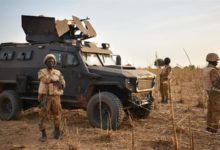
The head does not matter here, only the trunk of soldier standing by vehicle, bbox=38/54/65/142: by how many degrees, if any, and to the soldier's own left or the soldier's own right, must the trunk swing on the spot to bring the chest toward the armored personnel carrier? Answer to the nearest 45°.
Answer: approximately 180°

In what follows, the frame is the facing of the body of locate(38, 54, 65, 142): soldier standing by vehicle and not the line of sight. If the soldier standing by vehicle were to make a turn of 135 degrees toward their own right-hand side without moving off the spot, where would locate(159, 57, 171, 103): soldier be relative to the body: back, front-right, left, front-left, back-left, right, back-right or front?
right

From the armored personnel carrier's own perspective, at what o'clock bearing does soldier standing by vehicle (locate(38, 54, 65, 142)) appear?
The soldier standing by vehicle is roughly at 2 o'clock from the armored personnel carrier.

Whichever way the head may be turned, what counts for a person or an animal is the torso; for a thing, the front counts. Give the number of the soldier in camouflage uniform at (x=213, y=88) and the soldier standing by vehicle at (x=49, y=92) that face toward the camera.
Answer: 1

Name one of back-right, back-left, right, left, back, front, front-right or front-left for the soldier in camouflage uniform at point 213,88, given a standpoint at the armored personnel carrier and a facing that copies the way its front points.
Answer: front

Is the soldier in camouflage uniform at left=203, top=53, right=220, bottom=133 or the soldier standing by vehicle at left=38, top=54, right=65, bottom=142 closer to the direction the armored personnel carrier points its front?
the soldier in camouflage uniform

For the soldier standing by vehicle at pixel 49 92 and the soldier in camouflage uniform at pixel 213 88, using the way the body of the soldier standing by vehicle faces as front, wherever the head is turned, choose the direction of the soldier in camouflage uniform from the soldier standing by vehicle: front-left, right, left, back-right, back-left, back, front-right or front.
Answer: left

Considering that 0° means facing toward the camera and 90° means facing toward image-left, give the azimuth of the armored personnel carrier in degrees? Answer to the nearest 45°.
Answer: approximately 315°

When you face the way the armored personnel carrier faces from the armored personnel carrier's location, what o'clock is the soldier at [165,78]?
The soldier is roughly at 9 o'clock from the armored personnel carrier.

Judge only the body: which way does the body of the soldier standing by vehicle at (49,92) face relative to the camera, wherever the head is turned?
toward the camera
